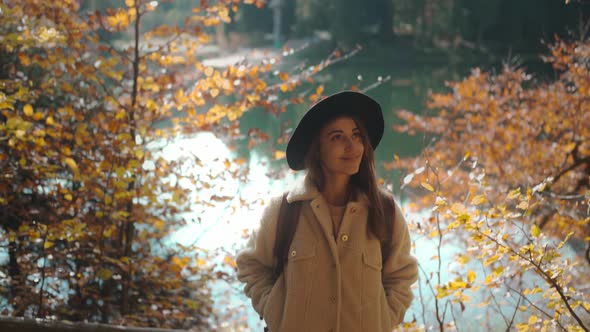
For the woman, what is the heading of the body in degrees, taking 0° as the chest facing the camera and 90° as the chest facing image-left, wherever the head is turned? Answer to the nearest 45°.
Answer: approximately 0°

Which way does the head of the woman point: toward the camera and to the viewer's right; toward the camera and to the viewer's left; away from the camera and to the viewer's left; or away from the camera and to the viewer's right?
toward the camera and to the viewer's right
